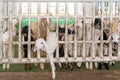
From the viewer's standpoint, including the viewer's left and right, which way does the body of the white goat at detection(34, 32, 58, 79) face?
facing the viewer and to the left of the viewer
